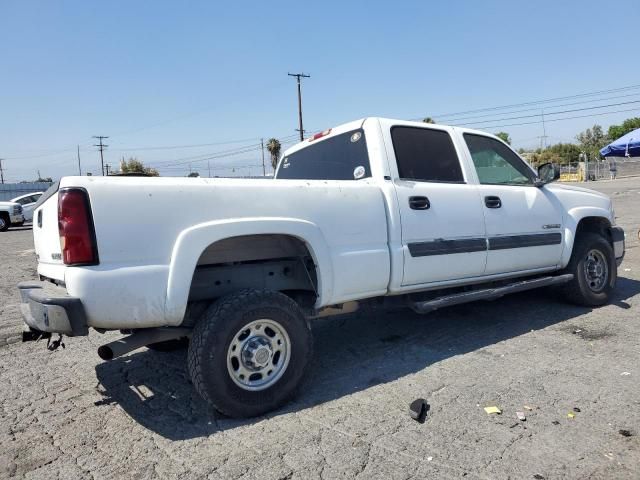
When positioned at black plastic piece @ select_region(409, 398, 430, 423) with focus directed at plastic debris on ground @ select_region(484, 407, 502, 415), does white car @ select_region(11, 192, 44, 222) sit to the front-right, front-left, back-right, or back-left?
back-left

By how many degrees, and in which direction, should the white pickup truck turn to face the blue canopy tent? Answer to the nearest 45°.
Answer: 0° — it already faces it

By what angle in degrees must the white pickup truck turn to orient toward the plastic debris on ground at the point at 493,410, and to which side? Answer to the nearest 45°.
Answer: approximately 45° to its right

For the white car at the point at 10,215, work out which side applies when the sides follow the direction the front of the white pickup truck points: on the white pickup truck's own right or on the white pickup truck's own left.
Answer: on the white pickup truck's own left

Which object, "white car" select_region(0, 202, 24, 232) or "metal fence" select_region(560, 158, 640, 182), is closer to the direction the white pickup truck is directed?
the metal fence

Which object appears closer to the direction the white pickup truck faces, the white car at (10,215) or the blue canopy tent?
the blue canopy tent

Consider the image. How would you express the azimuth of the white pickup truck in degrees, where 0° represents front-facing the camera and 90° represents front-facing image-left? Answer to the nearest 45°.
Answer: approximately 225°
